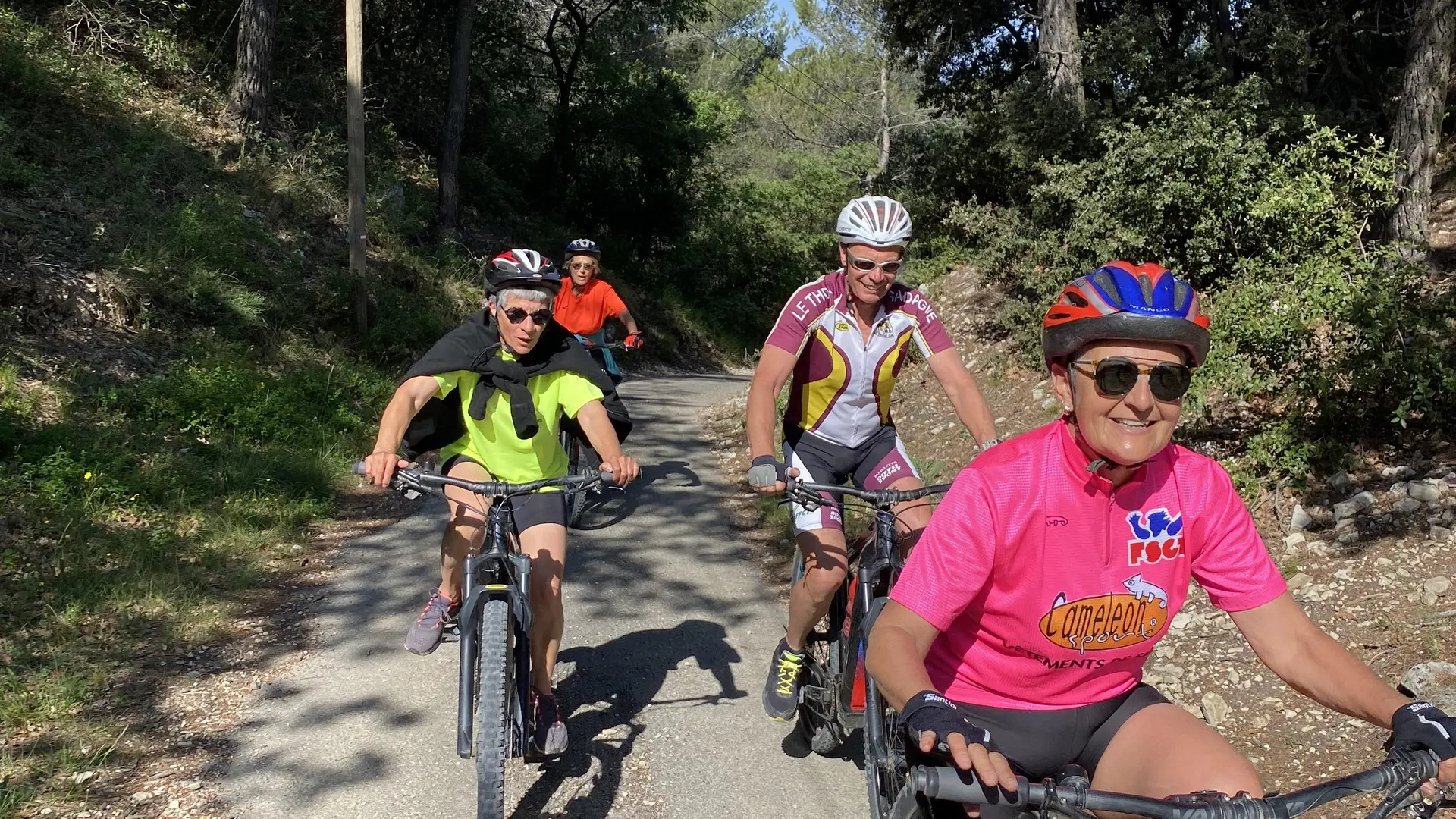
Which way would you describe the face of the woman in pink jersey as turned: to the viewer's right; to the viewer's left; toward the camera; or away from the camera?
toward the camera

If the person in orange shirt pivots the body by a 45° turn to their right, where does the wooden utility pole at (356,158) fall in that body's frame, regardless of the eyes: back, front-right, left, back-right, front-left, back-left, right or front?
right

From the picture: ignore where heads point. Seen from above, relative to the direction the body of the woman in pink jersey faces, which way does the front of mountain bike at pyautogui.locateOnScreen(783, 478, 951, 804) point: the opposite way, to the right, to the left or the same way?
the same way

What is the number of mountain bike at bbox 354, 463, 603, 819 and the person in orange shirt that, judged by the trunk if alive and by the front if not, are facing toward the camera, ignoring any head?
2

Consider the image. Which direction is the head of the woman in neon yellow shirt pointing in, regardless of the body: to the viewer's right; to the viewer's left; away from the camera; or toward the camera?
toward the camera

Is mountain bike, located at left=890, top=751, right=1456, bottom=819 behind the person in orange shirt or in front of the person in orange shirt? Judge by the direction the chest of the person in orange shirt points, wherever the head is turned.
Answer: in front

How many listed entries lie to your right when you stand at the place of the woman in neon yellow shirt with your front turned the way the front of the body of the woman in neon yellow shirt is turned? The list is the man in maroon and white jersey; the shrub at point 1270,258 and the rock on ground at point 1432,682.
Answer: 0

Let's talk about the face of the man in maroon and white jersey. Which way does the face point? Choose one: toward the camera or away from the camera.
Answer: toward the camera

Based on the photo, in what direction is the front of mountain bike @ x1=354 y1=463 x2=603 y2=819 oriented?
toward the camera

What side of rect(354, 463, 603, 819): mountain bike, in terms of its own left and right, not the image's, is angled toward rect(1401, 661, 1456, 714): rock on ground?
left

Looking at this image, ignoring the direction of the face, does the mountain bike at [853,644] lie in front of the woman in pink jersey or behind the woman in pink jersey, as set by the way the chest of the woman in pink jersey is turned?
behind

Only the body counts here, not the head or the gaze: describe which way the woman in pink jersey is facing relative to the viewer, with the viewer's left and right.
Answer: facing the viewer and to the right of the viewer

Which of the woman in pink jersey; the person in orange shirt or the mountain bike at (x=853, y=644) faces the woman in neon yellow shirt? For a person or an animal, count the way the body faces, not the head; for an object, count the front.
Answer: the person in orange shirt

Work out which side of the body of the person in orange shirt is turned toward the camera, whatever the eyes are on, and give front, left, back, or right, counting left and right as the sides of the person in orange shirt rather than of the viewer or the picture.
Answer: front

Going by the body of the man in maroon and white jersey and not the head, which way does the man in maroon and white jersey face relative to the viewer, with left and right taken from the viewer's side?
facing the viewer

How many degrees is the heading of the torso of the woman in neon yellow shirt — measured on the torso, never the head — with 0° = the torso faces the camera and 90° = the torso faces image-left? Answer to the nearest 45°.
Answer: approximately 0°

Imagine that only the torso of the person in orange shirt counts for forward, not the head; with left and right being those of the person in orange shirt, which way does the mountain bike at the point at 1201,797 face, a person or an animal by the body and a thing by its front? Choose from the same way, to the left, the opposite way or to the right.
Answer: the same way

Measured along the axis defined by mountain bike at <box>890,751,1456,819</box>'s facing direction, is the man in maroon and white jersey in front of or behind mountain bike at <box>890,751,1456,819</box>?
behind
